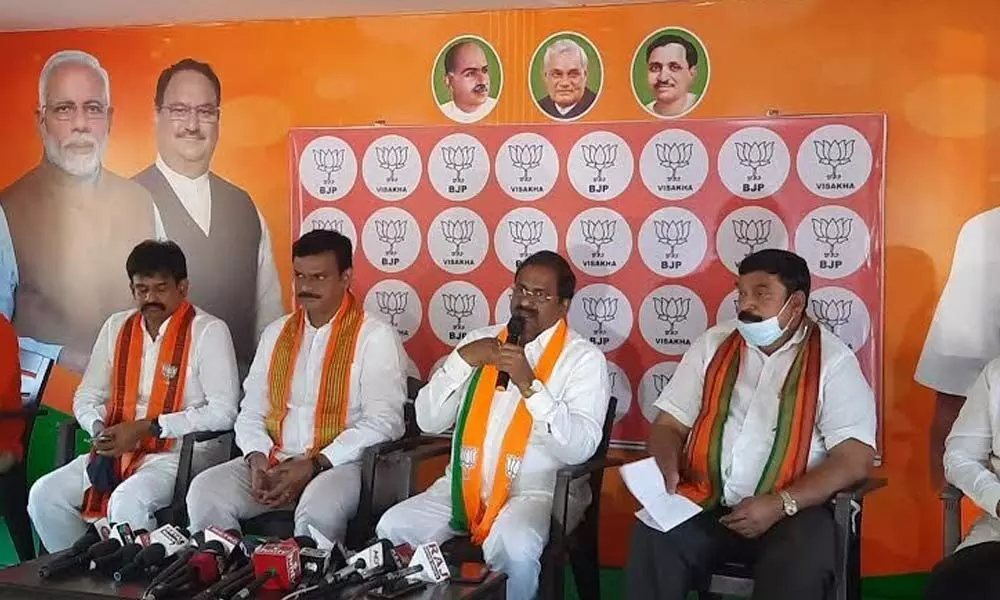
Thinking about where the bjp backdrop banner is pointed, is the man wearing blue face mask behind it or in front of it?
in front

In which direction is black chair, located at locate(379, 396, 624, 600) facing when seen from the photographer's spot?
facing the viewer and to the left of the viewer

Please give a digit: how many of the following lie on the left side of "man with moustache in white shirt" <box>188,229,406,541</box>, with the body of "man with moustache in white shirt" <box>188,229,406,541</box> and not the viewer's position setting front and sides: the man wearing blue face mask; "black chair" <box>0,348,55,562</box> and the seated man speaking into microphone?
2

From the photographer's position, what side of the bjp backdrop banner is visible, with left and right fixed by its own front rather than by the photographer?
front

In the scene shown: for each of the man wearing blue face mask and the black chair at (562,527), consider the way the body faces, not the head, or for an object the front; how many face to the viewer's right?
0

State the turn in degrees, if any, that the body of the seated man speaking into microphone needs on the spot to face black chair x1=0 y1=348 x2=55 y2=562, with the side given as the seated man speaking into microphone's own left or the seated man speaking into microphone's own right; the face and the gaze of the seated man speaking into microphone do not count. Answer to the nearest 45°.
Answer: approximately 45° to the seated man speaking into microphone's own right

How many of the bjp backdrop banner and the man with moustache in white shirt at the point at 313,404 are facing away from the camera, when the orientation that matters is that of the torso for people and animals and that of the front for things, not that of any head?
0

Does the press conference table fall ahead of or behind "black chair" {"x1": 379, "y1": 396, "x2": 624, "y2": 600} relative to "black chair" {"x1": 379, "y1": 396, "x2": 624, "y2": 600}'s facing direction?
ahead

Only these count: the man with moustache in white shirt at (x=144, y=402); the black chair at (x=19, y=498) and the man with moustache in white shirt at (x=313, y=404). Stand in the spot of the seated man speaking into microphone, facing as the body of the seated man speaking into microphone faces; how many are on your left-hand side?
0

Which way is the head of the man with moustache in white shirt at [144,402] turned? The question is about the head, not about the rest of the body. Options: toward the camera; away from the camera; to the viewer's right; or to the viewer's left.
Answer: toward the camera

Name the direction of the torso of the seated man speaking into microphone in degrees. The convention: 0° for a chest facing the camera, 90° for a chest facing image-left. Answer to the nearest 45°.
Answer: approximately 45°

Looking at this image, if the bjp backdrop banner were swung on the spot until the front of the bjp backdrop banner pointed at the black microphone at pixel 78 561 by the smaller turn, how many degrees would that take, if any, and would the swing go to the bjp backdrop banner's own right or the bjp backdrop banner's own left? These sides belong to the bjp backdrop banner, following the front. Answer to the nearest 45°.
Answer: approximately 45° to the bjp backdrop banner's own right

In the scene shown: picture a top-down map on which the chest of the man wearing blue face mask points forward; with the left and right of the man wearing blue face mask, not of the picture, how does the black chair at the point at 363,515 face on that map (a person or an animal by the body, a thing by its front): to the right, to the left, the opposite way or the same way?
the same way

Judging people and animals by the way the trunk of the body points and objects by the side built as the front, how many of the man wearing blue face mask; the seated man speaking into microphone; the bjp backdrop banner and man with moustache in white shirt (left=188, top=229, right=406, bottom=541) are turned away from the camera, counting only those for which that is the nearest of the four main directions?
0

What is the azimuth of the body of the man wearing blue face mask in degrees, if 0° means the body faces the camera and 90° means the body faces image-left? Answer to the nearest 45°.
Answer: approximately 45°

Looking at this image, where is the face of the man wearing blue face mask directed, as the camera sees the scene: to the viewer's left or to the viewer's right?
to the viewer's left

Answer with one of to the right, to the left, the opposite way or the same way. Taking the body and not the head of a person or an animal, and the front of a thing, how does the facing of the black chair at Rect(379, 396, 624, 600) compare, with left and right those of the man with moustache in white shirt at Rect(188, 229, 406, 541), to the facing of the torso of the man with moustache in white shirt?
the same way
